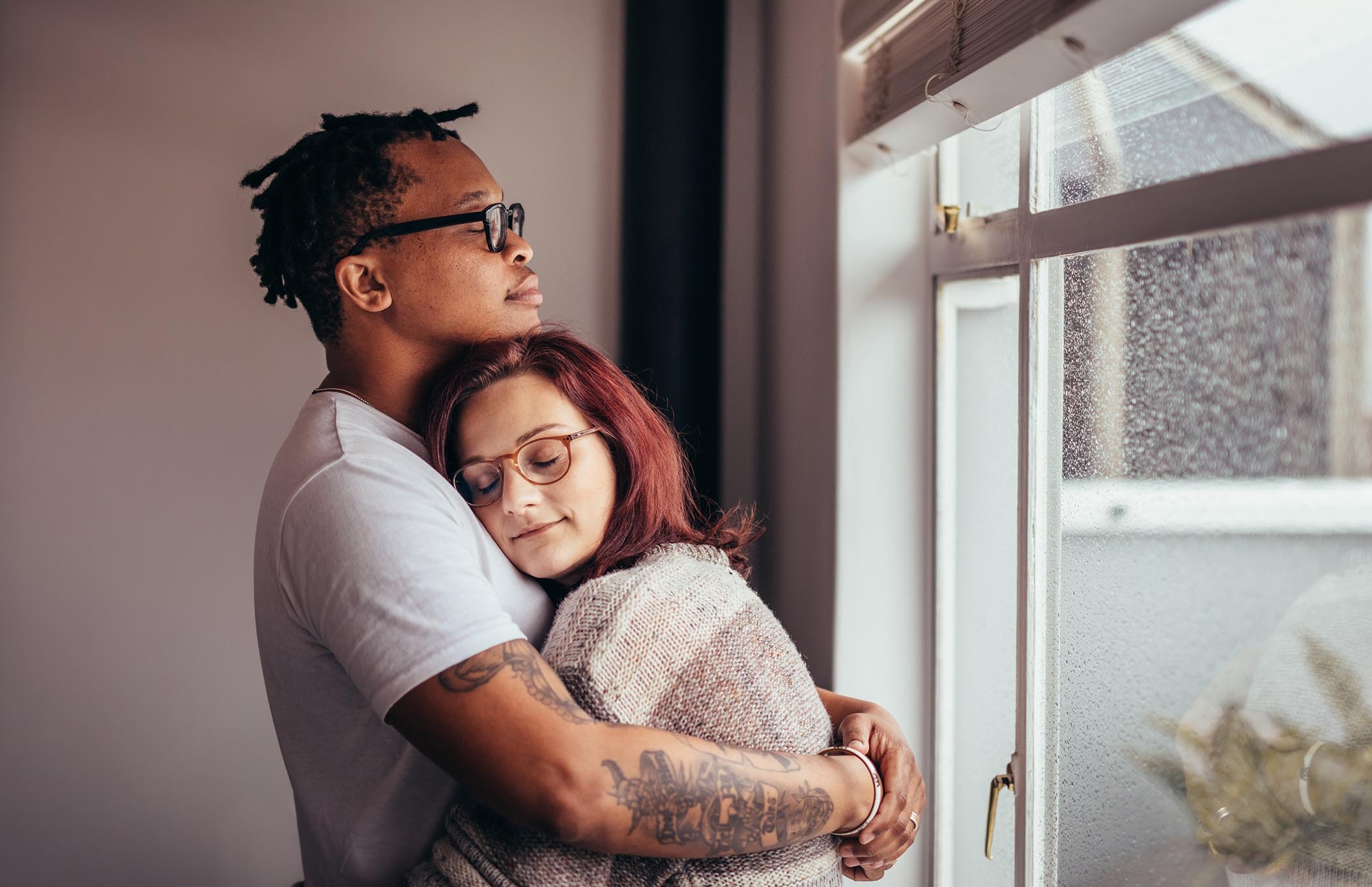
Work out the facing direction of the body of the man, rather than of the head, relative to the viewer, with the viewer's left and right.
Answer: facing to the right of the viewer

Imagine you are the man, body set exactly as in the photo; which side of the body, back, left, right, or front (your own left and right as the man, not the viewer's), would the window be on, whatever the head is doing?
front

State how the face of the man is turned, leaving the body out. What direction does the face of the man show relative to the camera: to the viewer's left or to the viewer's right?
to the viewer's right
